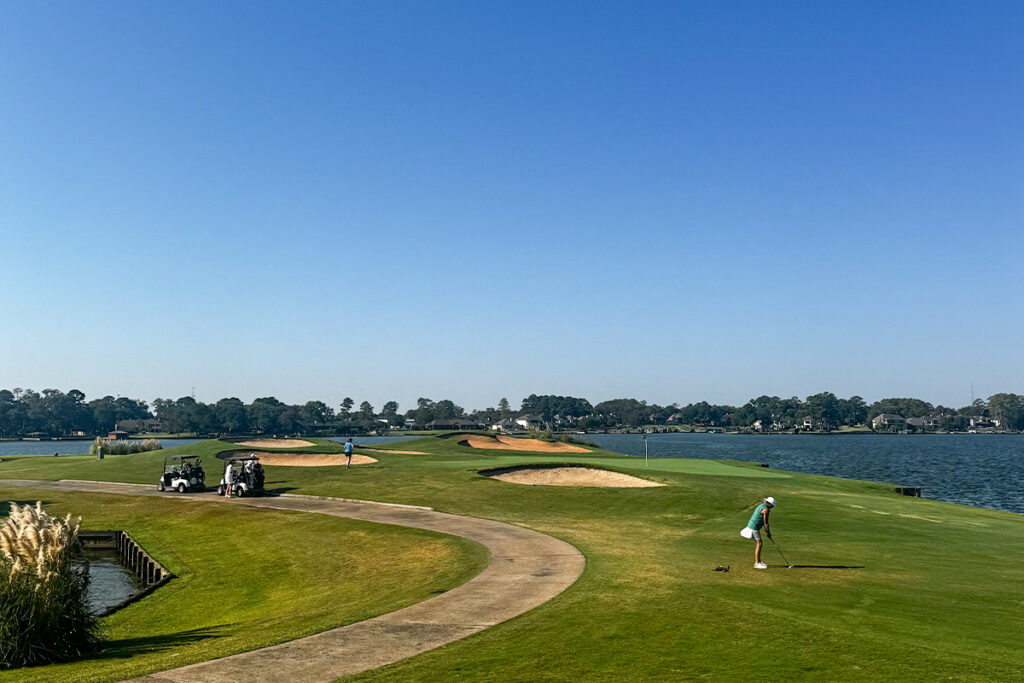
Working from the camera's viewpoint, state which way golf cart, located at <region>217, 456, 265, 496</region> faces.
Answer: facing away from the viewer and to the left of the viewer

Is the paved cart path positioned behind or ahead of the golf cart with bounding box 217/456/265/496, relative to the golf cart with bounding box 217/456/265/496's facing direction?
behind

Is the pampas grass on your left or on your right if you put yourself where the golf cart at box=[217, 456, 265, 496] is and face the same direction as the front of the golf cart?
on your left

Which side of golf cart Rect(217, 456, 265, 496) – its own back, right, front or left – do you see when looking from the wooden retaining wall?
left

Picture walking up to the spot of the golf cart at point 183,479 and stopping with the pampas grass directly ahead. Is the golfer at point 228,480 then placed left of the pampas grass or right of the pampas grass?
left

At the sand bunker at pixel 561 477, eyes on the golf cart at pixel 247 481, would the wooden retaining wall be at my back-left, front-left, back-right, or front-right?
front-left

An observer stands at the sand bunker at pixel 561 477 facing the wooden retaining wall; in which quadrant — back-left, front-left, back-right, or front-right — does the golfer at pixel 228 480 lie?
front-right

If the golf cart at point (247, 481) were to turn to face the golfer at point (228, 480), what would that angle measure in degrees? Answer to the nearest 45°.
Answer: approximately 45° to its left
